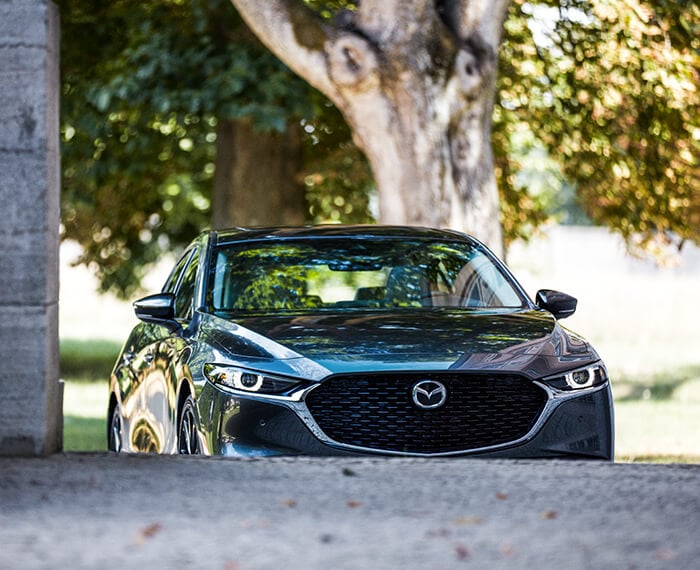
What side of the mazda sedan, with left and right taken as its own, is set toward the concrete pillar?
right

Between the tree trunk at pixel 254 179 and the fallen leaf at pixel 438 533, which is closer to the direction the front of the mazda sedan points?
the fallen leaf

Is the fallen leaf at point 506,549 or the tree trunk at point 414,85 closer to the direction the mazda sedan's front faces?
the fallen leaf

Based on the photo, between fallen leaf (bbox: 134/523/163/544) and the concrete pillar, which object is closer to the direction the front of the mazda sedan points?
the fallen leaf

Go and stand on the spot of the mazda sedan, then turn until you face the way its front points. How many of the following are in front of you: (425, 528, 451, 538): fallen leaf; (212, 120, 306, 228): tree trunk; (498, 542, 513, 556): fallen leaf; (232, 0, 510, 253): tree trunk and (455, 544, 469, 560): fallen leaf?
3

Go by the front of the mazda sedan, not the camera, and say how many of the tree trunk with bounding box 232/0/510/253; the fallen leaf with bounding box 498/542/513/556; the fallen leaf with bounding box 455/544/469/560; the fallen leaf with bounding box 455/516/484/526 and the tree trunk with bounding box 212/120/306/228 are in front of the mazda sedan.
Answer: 3

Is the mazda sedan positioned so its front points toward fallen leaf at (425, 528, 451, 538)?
yes

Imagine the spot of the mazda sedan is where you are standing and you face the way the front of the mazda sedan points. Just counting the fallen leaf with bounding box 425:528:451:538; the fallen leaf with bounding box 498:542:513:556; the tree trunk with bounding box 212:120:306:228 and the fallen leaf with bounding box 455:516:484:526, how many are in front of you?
3

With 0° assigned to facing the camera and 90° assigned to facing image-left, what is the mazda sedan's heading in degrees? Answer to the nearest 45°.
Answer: approximately 0°

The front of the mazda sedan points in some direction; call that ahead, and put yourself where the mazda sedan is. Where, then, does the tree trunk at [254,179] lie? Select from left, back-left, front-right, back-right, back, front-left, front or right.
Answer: back

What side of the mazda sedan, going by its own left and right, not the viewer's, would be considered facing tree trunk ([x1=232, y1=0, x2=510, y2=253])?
back

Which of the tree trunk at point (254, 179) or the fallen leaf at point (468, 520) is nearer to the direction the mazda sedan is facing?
the fallen leaf

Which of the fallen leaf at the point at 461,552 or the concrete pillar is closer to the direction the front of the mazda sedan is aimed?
the fallen leaf

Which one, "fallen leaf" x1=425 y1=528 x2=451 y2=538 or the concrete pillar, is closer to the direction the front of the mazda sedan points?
the fallen leaf
